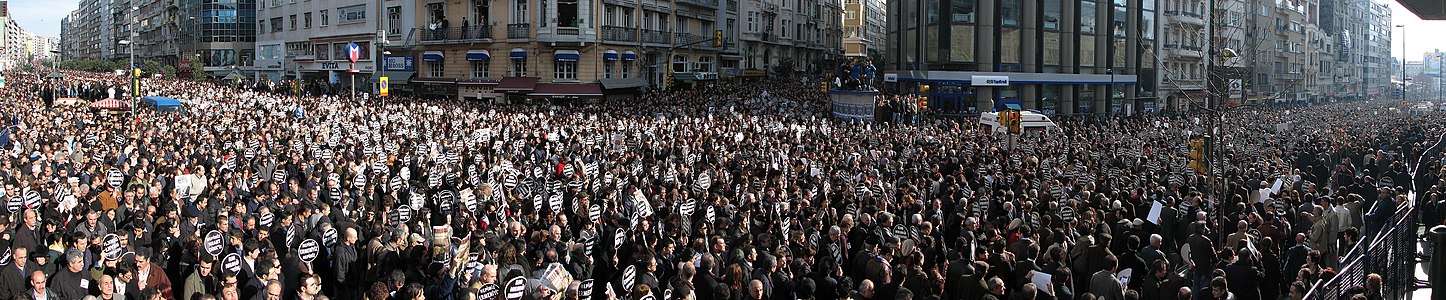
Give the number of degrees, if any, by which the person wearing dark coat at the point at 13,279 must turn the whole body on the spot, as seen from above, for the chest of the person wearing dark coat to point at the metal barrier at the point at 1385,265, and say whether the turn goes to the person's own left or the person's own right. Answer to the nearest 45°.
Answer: approximately 45° to the person's own left

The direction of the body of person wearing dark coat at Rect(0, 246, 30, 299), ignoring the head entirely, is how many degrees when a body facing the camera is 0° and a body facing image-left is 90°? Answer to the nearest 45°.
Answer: approximately 315°

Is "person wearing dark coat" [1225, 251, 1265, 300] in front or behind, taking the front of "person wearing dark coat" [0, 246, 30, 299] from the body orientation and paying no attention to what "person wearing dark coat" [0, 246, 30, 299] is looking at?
in front
